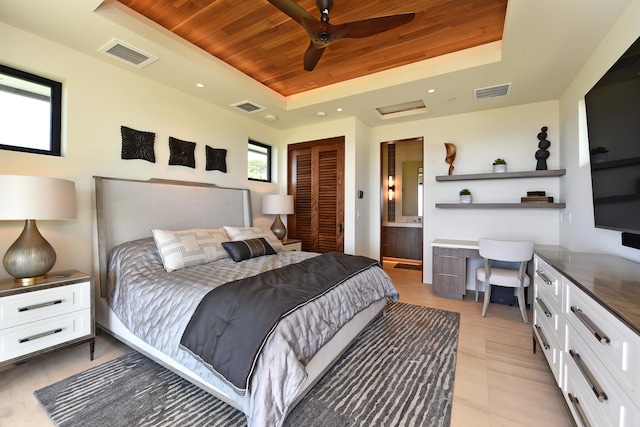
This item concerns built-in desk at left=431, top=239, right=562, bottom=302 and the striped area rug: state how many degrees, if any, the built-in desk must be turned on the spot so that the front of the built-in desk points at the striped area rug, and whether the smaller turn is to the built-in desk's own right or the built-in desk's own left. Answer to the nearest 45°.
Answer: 0° — it already faces it

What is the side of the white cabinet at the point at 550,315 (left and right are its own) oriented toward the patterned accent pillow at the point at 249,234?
front

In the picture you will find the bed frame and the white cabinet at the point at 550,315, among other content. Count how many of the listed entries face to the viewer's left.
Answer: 1

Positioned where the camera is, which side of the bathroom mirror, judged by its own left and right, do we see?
front

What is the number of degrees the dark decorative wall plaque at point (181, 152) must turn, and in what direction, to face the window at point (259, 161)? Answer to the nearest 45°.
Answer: approximately 90° to its left

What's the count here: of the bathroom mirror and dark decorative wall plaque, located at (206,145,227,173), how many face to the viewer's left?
0

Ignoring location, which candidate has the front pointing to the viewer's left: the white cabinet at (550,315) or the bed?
the white cabinet

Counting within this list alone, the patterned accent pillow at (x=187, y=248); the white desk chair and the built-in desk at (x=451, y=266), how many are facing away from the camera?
1

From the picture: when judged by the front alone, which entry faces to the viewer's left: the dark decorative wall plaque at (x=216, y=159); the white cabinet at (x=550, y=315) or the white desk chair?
the white cabinet

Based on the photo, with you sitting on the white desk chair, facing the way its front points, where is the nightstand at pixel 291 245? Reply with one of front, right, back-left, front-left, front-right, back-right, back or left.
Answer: left

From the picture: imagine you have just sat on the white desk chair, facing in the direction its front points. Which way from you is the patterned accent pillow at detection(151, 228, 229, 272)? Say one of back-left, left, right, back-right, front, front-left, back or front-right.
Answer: back-left

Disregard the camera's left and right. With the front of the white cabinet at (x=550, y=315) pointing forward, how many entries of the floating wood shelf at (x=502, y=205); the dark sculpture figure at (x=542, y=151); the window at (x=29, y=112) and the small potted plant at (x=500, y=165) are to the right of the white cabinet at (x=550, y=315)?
3

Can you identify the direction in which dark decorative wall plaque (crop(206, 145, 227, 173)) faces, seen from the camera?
facing the viewer and to the right of the viewer

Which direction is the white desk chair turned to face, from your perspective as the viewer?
facing away from the viewer

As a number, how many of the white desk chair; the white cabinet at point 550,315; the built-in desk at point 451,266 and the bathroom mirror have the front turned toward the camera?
2
